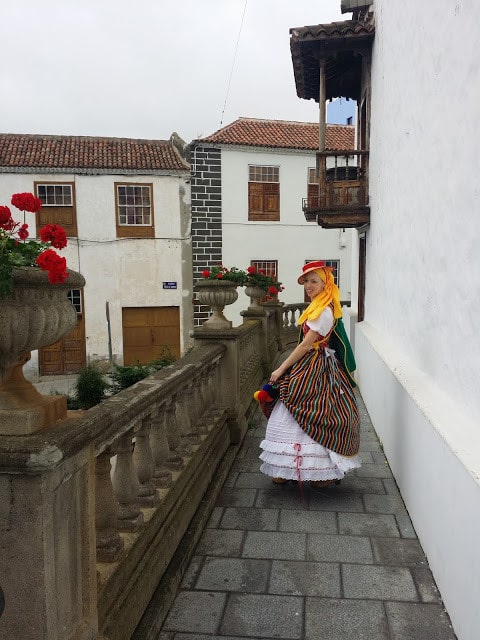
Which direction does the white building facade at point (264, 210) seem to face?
toward the camera

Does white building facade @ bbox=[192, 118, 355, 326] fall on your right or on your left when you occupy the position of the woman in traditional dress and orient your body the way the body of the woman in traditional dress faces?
on your right

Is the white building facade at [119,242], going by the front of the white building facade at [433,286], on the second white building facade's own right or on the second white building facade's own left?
on the second white building facade's own right

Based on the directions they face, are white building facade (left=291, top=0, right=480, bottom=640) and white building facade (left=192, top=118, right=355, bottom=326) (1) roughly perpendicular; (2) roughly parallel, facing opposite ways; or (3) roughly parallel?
roughly perpendicular

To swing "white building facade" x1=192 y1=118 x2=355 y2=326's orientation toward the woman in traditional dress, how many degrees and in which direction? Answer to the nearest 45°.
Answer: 0° — it already faces them

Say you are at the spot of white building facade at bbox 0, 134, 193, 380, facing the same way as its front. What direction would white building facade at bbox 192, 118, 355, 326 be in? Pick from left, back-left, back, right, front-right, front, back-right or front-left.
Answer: left

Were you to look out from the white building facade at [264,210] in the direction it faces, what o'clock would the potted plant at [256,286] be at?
The potted plant is roughly at 12 o'clock from the white building facade.

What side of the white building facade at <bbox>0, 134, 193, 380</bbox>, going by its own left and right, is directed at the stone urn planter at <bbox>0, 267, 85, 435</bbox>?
front

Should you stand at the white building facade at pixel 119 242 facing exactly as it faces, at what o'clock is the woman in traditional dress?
The woman in traditional dress is roughly at 12 o'clock from the white building facade.

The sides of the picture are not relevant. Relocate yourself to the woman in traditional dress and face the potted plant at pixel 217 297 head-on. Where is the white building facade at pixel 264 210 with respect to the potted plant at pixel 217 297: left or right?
right

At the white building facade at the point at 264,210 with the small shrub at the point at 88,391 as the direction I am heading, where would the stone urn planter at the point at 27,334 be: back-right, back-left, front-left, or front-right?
front-left
